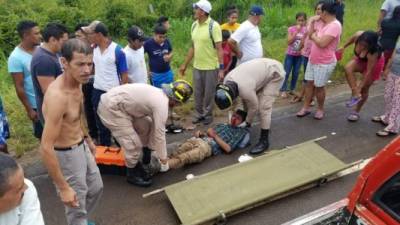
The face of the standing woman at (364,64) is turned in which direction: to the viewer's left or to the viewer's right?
to the viewer's left

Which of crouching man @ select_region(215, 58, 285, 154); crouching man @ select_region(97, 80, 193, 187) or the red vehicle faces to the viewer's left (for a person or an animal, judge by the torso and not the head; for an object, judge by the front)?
crouching man @ select_region(215, 58, 285, 154)

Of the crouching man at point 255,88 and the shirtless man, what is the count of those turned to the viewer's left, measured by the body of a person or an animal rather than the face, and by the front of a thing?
1

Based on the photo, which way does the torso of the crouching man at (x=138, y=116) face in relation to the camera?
to the viewer's right

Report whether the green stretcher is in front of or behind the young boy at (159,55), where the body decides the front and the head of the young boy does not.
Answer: in front

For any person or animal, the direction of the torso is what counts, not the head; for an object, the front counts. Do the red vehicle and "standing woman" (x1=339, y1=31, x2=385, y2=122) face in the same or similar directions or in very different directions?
very different directions

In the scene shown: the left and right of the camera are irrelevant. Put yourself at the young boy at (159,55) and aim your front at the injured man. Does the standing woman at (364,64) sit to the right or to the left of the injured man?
left

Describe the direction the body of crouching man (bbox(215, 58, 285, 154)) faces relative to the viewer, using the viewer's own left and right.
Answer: facing to the left of the viewer
